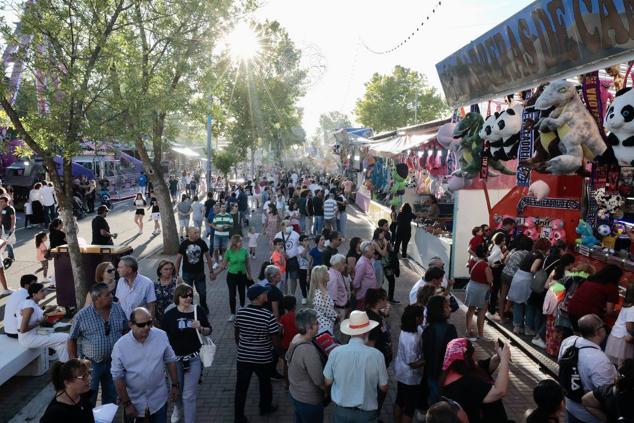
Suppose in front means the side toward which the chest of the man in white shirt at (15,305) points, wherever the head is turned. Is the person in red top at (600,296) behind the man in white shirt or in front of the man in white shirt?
in front

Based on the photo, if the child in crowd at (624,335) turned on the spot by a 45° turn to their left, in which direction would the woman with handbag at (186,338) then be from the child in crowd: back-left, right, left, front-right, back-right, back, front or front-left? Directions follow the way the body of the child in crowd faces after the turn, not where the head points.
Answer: back-left

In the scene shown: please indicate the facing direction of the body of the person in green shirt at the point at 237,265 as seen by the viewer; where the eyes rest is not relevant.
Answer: toward the camera

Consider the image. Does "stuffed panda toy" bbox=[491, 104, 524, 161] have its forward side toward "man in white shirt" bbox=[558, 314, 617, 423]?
no

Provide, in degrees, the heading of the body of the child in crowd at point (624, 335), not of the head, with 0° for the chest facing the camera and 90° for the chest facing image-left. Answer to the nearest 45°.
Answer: approximately 225°

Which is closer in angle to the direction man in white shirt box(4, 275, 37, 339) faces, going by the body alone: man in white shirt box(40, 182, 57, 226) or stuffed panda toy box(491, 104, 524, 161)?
the stuffed panda toy

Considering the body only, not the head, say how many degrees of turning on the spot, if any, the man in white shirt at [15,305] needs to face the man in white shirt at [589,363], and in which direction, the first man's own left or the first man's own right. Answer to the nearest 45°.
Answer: approximately 45° to the first man's own right

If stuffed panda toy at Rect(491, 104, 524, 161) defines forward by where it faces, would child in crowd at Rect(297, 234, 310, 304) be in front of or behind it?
in front

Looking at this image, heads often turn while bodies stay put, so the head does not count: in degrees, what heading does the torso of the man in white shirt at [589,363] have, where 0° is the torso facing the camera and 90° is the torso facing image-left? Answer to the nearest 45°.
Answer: approximately 225°

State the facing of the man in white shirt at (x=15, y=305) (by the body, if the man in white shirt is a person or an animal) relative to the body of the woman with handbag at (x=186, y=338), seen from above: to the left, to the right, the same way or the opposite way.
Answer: to the left

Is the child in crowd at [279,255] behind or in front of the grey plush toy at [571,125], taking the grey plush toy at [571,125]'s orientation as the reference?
in front

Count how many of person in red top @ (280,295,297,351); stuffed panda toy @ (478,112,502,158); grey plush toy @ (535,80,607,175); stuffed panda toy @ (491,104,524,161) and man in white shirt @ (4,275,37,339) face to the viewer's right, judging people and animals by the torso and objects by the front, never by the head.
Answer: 1

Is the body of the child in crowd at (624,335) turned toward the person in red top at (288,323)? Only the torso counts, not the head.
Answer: no
